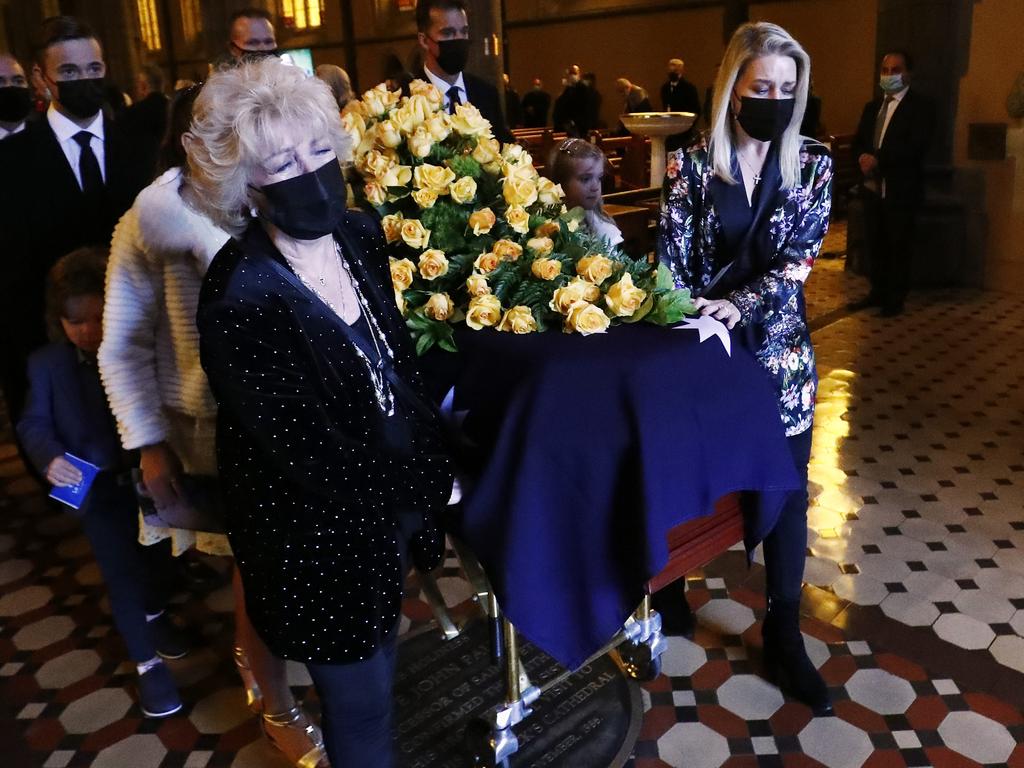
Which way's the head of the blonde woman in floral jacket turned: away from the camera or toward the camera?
toward the camera

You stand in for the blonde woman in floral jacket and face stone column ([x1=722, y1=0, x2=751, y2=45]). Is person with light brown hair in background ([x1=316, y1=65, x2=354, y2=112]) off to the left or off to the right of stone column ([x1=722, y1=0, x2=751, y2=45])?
left

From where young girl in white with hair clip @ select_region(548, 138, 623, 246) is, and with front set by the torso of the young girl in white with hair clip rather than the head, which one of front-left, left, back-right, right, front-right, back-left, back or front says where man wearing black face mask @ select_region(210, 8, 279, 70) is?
back-right

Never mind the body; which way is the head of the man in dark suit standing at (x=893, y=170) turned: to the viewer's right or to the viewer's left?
to the viewer's left

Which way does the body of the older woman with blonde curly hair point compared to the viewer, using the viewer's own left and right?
facing the viewer and to the right of the viewer

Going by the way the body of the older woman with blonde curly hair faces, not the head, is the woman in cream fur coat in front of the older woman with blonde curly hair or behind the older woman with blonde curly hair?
behind

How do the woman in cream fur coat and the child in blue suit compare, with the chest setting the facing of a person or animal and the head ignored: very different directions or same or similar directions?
same or similar directions

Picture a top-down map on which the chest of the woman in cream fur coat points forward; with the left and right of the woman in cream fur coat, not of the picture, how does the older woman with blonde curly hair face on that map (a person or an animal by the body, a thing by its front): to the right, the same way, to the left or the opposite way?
the same way

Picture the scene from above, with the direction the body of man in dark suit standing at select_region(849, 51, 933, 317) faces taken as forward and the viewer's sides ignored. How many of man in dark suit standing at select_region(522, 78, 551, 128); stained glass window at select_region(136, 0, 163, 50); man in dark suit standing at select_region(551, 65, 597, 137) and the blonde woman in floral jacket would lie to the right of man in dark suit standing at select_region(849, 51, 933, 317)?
3

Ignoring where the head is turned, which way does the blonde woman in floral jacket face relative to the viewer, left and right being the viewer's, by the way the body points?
facing the viewer

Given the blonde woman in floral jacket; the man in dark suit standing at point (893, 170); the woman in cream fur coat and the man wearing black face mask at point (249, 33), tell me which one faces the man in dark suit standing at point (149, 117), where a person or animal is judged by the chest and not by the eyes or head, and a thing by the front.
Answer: the man in dark suit standing at point (893, 170)

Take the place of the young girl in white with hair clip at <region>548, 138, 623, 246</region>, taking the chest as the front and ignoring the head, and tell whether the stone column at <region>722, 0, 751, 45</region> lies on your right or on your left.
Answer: on your left

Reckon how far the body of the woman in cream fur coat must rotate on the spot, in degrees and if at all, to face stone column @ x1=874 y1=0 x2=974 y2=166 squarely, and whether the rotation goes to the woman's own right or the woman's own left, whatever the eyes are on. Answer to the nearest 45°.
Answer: approximately 90° to the woman's own left

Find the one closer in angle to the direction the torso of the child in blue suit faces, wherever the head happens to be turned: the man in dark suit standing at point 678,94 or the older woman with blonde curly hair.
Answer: the older woman with blonde curly hair

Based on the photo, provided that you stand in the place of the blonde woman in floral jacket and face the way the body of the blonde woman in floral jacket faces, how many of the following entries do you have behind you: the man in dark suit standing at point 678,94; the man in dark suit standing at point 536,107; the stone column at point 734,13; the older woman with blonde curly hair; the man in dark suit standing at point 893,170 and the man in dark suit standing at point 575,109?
5

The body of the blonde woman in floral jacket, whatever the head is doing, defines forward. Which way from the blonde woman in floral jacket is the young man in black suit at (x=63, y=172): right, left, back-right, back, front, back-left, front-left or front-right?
right

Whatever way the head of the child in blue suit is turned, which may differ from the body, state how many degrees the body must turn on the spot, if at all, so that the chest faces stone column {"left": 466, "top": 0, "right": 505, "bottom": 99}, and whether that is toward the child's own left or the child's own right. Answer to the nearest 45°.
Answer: approximately 90° to the child's own left
